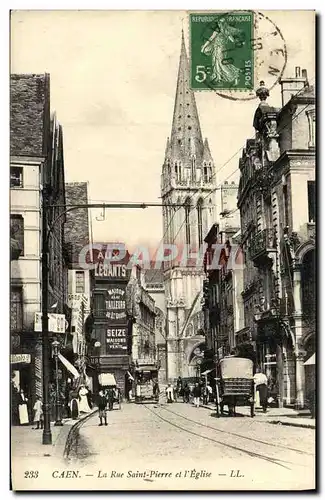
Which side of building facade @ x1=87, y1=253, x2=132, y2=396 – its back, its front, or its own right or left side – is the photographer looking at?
front

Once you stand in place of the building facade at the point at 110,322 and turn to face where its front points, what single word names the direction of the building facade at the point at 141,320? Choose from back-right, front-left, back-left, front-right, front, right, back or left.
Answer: left

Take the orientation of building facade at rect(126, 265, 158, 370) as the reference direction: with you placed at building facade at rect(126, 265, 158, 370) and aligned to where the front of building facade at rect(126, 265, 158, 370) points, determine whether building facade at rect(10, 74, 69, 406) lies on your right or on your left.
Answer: on your right

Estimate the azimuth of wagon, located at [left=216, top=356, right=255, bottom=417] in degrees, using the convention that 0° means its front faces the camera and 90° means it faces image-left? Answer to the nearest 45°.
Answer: approximately 180°

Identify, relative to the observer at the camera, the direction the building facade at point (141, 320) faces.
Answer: facing the viewer and to the right of the viewer

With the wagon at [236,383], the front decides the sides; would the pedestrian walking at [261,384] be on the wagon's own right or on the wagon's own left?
on the wagon's own right
